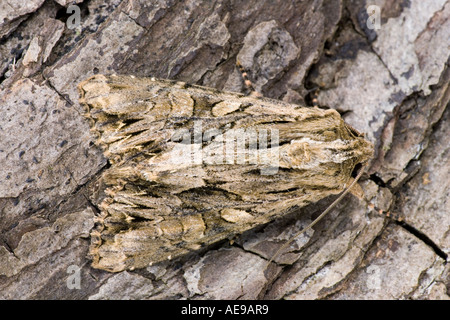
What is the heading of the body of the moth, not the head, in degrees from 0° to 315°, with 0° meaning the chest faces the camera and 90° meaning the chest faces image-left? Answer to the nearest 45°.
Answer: approximately 270°
